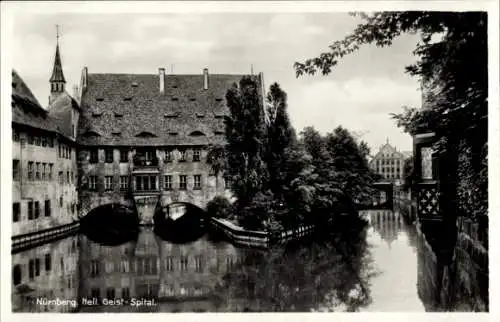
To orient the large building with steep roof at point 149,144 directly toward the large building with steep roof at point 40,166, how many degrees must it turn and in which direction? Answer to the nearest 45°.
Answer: approximately 45° to its right

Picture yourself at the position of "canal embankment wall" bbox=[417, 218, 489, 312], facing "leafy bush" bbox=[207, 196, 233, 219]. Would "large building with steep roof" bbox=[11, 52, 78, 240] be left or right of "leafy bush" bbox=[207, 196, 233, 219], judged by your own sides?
left

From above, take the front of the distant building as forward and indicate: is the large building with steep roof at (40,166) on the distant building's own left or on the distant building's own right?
on the distant building's own right

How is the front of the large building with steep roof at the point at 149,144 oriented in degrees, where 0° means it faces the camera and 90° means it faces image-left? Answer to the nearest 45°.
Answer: approximately 0°

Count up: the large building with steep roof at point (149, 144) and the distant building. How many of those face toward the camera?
2

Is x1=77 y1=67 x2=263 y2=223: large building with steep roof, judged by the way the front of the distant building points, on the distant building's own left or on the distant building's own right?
on the distant building's own right

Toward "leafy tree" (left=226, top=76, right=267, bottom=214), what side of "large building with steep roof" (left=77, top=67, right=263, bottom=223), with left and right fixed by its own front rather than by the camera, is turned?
left

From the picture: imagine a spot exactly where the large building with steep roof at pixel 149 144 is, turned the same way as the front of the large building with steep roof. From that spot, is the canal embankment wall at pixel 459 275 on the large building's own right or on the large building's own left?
on the large building's own left
